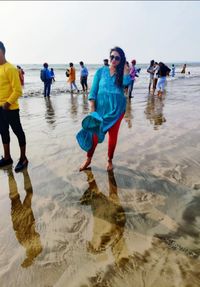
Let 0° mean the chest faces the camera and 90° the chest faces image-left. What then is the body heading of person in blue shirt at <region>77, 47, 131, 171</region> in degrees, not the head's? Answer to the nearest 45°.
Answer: approximately 0°

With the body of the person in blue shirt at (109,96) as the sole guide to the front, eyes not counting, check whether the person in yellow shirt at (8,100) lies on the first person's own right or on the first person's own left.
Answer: on the first person's own right

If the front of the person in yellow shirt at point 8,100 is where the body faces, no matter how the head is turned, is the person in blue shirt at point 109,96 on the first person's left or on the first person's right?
on the first person's left
